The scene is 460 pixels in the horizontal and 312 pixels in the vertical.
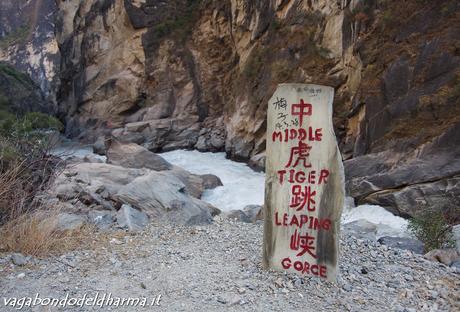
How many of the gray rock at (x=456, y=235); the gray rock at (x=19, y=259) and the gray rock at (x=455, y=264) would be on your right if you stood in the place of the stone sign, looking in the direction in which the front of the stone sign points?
1

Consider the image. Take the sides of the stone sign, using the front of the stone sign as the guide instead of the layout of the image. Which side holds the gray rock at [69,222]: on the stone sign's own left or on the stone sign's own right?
on the stone sign's own right

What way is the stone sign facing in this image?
toward the camera

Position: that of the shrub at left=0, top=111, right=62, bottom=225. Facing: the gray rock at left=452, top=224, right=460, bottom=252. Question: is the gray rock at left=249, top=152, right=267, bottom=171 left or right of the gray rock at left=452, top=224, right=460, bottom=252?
left

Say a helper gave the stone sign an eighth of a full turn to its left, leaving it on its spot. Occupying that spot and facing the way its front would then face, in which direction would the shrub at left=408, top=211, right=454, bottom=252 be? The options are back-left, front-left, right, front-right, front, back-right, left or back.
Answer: left

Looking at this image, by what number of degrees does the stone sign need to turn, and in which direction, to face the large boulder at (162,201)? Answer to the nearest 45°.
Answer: approximately 135° to its right

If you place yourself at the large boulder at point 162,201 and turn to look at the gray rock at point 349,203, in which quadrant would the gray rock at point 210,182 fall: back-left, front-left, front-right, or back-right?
front-left

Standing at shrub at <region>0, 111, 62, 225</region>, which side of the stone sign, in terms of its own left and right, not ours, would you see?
right

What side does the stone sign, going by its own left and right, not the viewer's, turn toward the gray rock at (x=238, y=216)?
back

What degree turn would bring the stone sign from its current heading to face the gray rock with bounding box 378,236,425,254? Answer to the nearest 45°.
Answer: approximately 135° to its left
